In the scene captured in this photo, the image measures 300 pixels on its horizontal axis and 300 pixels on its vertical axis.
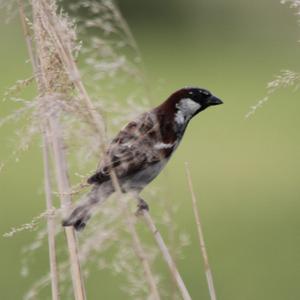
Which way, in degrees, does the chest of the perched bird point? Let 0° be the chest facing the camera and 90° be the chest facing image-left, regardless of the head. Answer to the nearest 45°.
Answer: approximately 270°
